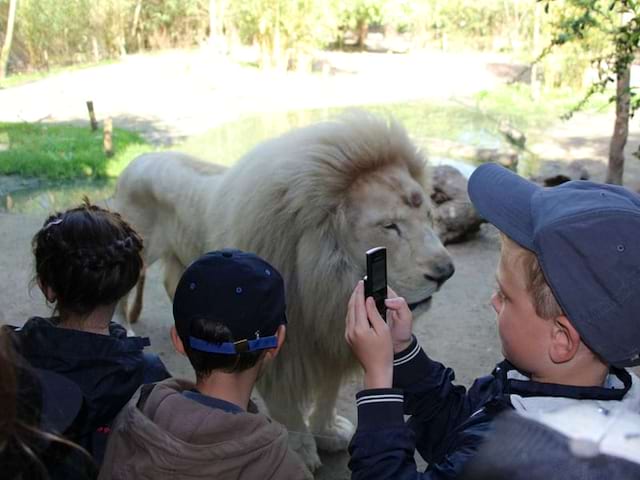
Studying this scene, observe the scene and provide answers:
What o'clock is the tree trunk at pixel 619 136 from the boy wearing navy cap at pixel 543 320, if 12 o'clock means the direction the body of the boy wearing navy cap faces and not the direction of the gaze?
The tree trunk is roughly at 2 o'clock from the boy wearing navy cap.

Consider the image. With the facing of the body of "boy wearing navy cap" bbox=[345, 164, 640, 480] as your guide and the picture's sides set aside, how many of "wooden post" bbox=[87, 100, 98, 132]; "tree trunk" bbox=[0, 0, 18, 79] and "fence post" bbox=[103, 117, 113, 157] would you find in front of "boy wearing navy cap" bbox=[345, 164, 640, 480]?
3

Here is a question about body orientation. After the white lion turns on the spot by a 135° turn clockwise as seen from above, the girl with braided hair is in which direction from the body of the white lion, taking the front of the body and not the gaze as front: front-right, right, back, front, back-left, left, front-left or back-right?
front-left

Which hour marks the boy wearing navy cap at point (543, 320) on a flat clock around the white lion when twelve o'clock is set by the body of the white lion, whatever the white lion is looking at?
The boy wearing navy cap is roughly at 1 o'clock from the white lion.

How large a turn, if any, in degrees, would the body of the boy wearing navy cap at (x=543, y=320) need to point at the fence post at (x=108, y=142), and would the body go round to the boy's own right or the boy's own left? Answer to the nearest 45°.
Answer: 0° — they already face it

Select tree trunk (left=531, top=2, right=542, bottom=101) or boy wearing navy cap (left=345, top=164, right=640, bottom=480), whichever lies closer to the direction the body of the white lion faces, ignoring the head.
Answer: the boy wearing navy cap

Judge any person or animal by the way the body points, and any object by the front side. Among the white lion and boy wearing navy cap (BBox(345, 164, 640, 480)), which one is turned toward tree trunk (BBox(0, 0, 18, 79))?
the boy wearing navy cap

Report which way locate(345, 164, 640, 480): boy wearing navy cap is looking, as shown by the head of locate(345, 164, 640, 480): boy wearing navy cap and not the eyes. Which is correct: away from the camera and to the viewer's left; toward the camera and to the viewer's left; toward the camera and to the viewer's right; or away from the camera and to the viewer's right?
away from the camera and to the viewer's left

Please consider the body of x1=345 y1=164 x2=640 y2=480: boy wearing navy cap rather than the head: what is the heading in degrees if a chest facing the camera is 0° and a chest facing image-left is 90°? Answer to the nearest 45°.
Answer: approximately 135°

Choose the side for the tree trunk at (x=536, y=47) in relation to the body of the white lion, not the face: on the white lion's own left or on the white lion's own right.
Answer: on the white lion's own left

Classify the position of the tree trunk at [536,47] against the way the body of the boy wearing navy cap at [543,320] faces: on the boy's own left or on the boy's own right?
on the boy's own right

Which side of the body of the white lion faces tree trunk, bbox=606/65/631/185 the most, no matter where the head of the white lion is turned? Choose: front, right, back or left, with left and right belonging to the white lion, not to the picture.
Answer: left

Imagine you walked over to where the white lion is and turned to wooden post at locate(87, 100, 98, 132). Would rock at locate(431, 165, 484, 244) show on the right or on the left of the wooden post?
right

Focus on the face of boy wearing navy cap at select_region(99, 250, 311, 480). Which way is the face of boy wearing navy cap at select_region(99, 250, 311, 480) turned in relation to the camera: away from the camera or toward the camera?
away from the camera

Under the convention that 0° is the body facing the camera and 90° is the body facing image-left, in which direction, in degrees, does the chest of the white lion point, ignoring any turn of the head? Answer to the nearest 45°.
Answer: approximately 315°

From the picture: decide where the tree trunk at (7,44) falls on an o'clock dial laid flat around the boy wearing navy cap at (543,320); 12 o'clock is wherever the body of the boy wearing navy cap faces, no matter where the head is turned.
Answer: The tree trunk is roughly at 12 o'clock from the boy wearing navy cap.

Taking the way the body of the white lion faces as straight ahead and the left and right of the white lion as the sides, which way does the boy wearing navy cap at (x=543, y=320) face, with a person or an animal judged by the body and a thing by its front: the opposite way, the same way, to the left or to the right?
the opposite way

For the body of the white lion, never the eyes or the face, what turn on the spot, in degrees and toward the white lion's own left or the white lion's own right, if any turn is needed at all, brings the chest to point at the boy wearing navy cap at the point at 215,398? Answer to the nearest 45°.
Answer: approximately 45° to the white lion's own right
